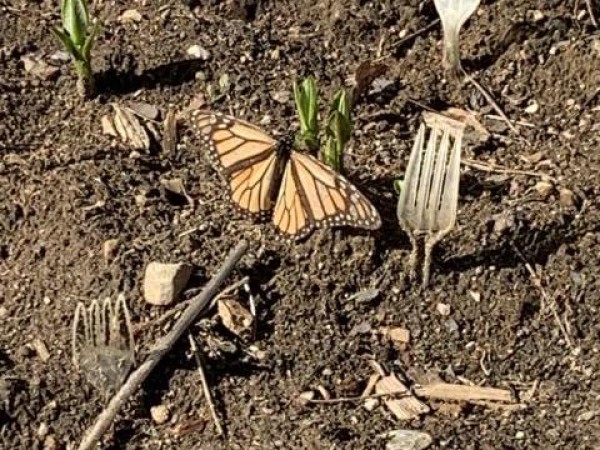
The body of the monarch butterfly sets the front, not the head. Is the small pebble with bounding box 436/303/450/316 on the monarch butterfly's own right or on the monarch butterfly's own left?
on the monarch butterfly's own right

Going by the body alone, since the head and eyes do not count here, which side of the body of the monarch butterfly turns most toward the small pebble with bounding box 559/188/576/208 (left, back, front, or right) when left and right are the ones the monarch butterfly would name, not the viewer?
right

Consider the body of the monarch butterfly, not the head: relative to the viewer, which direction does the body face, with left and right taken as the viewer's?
facing away from the viewer
